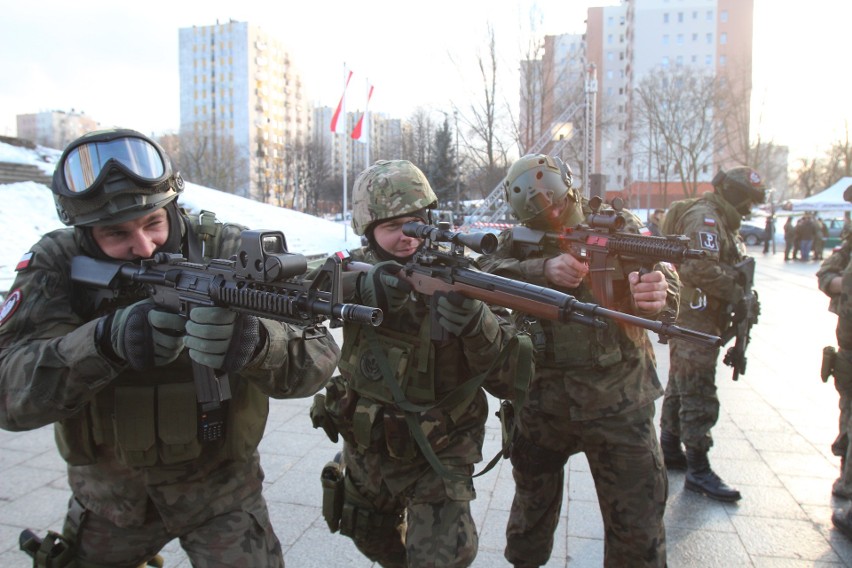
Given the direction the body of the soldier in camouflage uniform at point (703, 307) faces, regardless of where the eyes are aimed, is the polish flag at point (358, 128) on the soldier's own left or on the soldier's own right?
on the soldier's own left

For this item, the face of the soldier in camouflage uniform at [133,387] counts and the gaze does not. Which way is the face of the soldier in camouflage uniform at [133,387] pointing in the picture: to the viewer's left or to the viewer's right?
to the viewer's right

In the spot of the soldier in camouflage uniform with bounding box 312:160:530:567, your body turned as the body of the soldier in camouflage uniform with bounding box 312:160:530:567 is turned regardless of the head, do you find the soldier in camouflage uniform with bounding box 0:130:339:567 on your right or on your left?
on your right

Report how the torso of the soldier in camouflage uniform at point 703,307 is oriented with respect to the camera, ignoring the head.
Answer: to the viewer's right

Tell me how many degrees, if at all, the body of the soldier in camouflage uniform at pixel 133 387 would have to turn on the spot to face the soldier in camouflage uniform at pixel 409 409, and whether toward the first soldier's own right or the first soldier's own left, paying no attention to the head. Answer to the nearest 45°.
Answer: approximately 90° to the first soldier's own left
